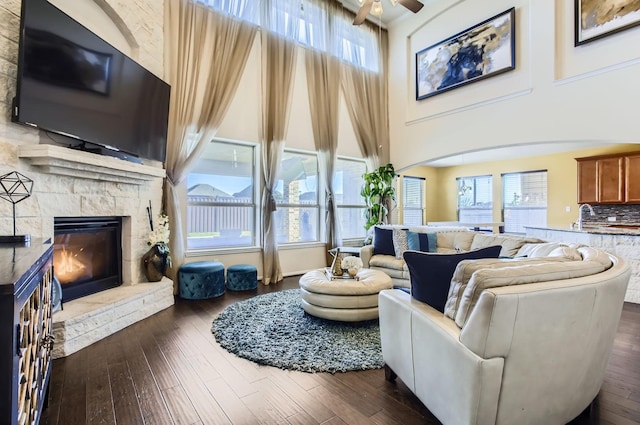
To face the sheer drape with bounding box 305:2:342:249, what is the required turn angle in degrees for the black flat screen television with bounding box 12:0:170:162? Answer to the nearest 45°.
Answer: approximately 45° to its left

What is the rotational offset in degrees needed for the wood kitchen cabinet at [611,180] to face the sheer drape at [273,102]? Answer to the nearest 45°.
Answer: approximately 45° to its right

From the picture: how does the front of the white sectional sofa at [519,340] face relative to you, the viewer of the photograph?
facing away from the viewer and to the left of the viewer

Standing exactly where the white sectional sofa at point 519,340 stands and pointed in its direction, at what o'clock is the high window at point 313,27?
The high window is roughly at 12 o'clock from the white sectional sofa.

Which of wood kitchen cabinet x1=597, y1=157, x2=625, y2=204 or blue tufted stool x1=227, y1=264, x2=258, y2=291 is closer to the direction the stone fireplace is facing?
the wood kitchen cabinet

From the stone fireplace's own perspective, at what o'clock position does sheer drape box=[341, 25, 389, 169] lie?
The sheer drape is roughly at 10 o'clock from the stone fireplace.

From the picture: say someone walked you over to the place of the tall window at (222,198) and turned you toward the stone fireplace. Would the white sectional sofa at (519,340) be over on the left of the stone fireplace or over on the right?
left

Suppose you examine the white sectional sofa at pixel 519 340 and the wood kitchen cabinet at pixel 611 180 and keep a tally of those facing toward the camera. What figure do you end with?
1
